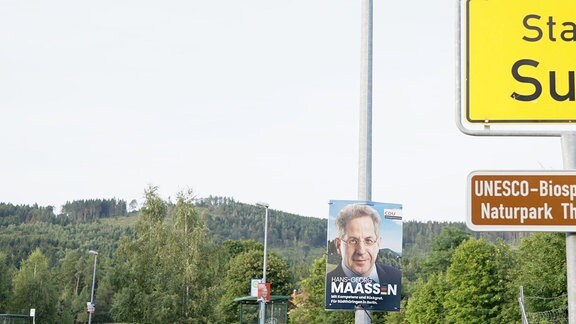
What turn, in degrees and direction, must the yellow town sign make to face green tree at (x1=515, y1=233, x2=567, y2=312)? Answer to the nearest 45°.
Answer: approximately 180°

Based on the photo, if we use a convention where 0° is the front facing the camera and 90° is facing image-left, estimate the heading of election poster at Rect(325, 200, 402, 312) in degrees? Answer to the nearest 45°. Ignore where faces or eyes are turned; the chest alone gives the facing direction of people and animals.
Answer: approximately 0°

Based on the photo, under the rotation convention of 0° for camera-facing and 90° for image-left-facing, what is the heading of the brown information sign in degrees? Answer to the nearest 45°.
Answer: approximately 0°

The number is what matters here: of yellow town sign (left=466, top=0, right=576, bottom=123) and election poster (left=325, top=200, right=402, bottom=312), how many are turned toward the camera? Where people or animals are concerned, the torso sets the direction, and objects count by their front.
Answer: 2

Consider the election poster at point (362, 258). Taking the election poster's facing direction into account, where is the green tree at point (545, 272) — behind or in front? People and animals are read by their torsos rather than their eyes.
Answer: behind

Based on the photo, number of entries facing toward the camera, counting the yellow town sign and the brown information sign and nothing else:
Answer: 2

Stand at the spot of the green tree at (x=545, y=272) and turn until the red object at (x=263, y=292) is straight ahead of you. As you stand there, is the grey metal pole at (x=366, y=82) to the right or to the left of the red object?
left

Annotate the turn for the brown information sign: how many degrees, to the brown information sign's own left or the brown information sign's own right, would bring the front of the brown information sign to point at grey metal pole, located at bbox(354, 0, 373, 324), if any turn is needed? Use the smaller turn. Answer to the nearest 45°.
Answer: approximately 180°

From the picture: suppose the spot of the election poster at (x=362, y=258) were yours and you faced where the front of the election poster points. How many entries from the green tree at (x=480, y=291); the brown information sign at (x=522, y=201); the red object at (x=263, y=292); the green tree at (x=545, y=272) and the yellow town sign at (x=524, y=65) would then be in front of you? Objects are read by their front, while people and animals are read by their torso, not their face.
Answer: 2

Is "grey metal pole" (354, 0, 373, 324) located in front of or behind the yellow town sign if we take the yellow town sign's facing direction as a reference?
behind

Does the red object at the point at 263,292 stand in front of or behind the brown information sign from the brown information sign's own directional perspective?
behind
